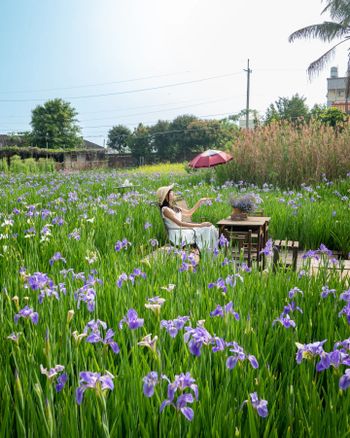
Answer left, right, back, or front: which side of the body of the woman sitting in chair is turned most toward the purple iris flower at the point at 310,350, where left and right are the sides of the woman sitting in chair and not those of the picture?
right

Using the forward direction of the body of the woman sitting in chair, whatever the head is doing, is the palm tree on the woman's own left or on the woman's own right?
on the woman's own left

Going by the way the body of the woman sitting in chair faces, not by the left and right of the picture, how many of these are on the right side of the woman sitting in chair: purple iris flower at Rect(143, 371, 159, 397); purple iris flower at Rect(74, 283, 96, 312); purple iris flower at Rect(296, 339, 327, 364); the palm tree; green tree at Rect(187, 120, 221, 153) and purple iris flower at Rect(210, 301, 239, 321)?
4

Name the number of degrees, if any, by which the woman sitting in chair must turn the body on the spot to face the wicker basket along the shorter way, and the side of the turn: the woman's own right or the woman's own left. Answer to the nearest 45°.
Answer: approximately 45° to the woman's own left

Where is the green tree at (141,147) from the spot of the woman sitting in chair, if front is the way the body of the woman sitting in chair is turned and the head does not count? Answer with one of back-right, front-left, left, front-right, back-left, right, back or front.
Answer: left

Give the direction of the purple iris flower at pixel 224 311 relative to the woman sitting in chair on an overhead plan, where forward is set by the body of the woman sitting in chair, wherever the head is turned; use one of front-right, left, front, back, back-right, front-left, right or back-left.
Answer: right

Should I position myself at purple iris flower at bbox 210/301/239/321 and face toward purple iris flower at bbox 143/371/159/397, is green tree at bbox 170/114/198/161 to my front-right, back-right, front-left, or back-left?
back-right

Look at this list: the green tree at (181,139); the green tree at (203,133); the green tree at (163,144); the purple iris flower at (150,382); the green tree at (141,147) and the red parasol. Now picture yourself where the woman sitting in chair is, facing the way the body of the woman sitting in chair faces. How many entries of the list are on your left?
5

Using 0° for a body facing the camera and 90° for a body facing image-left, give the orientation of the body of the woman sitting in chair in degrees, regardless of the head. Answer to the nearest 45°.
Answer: approximately 270°

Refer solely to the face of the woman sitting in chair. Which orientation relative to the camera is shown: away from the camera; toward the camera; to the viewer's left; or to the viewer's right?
to the viewer's right

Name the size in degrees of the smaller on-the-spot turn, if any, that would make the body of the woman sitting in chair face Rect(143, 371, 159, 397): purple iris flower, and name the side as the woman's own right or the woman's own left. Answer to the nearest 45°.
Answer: approximately 90° to the woman's own right

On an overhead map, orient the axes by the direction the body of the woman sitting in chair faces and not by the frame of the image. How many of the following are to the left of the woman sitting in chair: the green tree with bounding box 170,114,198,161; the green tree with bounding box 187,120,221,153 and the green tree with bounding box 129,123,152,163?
3

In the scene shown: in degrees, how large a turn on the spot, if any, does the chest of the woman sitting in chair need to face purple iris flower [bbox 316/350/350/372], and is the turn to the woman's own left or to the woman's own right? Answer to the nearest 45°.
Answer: approximately 90° to the woman's own right
